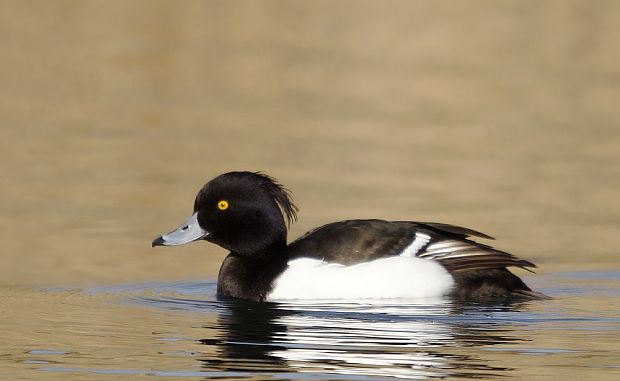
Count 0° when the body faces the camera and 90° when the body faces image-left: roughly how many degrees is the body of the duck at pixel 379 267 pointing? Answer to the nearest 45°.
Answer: approximately 90°
